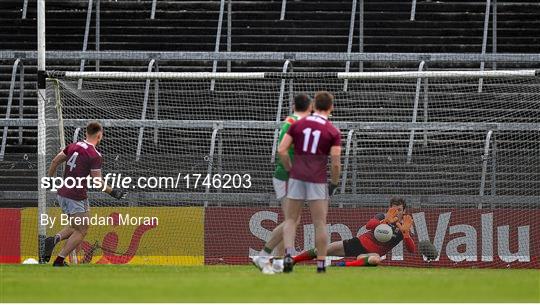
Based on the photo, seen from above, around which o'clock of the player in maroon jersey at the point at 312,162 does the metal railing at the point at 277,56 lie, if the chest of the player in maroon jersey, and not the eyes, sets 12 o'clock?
The metal railing is roughly at 12 o'clock from the player in maroon jersey.

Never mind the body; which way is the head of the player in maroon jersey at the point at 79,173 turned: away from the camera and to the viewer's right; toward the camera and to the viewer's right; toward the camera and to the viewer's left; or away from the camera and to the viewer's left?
away from the camera and to the viewer's right

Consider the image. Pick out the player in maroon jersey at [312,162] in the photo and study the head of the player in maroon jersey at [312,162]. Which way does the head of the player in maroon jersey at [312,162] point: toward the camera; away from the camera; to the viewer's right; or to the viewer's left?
away from the camera

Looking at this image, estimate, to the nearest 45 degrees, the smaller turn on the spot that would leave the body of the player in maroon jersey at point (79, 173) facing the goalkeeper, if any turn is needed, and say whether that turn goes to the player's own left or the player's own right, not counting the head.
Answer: approximately 45° to the player's own right

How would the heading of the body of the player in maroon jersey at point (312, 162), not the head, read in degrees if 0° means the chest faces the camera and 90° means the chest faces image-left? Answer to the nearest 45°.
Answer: approximately 180°

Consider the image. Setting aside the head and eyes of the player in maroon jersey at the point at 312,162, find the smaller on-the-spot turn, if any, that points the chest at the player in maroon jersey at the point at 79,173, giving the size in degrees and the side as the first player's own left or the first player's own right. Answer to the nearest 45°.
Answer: approximately 45° to the first player's own left

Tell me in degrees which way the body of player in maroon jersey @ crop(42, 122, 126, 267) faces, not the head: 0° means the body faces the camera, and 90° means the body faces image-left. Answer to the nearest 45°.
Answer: approximately 225°

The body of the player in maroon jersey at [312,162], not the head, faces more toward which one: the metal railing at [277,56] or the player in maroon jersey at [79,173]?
the metal railing

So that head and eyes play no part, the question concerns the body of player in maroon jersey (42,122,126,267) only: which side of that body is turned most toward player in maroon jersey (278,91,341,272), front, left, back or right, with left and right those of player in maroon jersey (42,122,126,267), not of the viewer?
right

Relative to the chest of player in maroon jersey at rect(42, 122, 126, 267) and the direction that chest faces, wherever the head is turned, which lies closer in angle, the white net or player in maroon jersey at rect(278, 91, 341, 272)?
the white net
